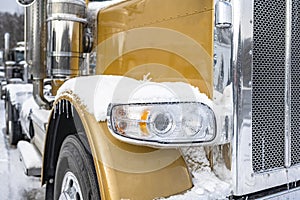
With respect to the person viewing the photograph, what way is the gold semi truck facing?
facing the viewer and to the right of the viewer

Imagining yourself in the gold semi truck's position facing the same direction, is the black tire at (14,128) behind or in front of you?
behind
